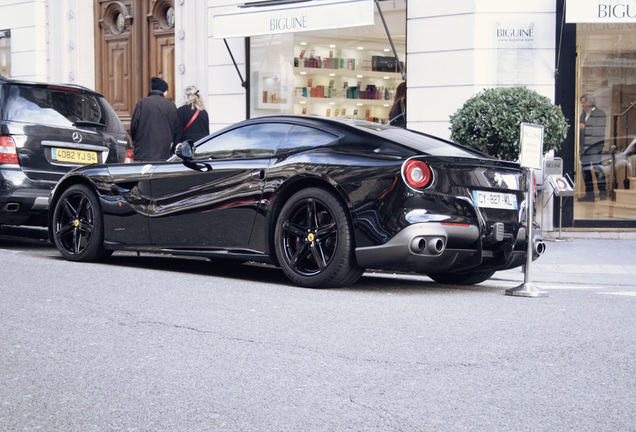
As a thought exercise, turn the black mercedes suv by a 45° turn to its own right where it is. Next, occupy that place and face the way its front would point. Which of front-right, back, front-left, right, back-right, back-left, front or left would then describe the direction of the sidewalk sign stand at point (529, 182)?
back-right

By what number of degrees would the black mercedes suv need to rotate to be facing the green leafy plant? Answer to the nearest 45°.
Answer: approximately 135° to its right

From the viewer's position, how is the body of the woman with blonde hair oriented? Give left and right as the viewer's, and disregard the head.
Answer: facing away from the viewer

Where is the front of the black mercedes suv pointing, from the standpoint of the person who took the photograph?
facing away from the viewer and to the left of the viewer

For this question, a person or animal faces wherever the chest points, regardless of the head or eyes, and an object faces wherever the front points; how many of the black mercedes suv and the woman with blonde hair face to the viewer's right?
0

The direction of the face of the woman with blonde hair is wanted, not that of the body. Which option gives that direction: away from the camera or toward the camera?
away from the camera

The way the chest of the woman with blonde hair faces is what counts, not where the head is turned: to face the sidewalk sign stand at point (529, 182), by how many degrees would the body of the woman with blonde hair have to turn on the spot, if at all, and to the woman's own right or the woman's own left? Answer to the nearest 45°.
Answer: approximately 135° to the woman's own right

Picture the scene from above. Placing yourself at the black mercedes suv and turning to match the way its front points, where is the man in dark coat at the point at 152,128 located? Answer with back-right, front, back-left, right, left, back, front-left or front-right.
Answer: right

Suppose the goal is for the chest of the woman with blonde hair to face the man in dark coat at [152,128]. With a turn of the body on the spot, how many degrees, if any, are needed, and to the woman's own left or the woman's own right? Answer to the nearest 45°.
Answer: approximately 135° to the woman's own left

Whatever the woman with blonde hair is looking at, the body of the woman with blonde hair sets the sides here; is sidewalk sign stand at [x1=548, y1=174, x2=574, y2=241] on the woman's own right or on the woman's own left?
on the woman's own right

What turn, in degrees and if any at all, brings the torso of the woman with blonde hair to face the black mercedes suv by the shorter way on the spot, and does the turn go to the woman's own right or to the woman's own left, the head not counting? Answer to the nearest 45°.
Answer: approximately 135° to the woman's own left

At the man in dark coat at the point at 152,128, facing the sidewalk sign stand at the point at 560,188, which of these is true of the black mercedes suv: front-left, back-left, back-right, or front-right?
back-right

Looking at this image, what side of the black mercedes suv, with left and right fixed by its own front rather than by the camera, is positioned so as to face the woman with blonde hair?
right
